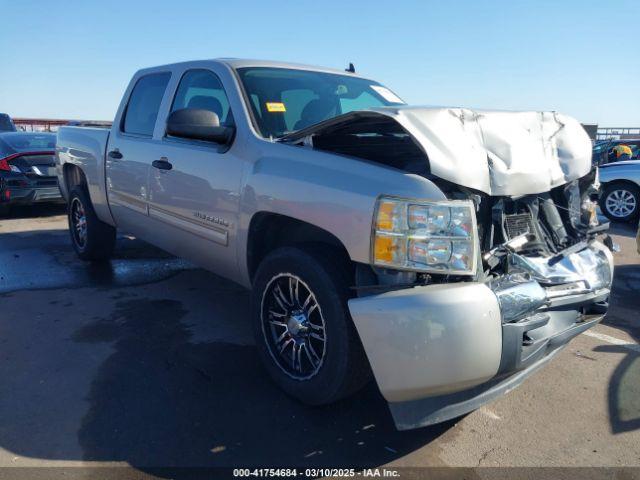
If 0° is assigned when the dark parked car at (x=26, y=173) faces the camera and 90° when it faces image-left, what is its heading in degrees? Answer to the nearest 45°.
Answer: approximately 180°

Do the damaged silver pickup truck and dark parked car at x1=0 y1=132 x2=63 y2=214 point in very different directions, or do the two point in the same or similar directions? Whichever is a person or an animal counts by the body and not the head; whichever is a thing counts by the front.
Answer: very different directions

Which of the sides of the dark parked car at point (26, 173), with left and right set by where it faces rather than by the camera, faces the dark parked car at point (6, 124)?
front

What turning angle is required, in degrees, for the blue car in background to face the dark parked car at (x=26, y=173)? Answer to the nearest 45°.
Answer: approximately 45° to its left

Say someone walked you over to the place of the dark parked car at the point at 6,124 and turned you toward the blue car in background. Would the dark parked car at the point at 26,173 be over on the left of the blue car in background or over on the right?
right

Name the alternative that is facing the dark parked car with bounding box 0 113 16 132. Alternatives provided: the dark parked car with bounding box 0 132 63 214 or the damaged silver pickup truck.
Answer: the dark parked car with bounding box 0 132 63 214

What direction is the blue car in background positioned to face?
to the viewer's left

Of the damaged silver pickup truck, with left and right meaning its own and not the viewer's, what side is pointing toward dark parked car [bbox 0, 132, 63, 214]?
back

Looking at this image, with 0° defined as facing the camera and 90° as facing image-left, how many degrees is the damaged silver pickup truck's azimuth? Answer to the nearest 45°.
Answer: approximately 315°

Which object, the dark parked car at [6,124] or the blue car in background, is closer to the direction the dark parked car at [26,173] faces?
the dark parked car

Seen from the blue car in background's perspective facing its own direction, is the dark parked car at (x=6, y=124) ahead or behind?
ahead
